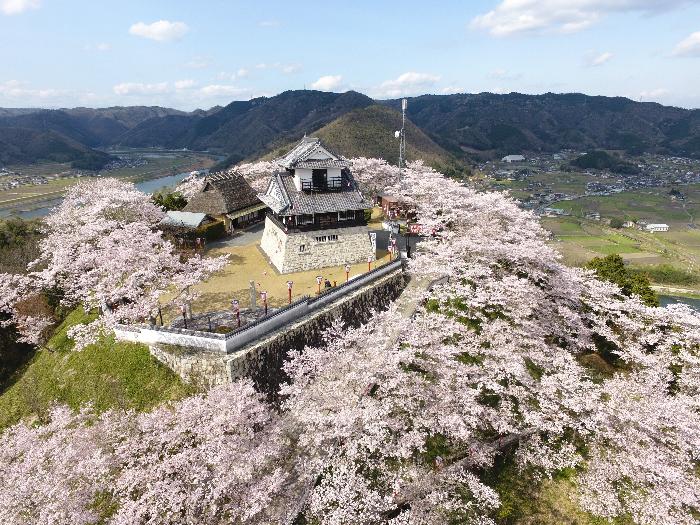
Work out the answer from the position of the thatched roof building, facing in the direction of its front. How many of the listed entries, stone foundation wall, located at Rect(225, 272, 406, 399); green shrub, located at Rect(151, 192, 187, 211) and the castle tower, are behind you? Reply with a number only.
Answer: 1

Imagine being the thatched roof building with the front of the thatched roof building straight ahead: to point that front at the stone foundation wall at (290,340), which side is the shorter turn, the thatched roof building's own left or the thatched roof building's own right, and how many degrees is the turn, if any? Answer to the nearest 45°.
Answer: approximately 45° to the thatched roof building's own right

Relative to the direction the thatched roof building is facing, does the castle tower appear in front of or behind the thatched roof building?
in front

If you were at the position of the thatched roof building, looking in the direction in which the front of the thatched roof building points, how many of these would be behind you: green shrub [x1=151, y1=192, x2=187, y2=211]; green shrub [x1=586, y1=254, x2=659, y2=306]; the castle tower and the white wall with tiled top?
1

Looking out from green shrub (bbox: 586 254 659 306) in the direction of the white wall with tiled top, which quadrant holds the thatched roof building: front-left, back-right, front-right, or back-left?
front-right

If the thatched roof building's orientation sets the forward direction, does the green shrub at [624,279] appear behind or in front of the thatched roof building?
in front

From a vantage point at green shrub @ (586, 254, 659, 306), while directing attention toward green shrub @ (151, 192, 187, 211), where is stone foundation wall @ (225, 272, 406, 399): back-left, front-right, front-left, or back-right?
front-left

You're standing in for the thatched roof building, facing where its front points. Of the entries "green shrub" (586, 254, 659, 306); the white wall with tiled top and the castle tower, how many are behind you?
0

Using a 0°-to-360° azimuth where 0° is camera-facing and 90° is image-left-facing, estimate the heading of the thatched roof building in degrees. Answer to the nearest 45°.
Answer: approximately 315°

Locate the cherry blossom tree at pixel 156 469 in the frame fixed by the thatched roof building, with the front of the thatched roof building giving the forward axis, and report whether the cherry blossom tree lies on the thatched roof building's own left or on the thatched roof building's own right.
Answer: on the thatched roof building's own right

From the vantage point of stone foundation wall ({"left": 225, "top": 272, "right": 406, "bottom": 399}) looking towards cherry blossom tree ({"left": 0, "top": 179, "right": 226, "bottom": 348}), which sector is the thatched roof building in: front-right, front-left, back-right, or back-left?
front-right

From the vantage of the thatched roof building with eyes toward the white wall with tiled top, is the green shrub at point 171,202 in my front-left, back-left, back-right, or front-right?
back-right

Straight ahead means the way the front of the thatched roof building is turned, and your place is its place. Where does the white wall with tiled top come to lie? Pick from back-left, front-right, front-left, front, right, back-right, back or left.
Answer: front-right

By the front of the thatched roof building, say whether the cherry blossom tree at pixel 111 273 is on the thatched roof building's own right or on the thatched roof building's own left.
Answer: on the thatched roof building's own right
